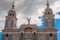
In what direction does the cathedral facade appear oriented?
toward the camera
